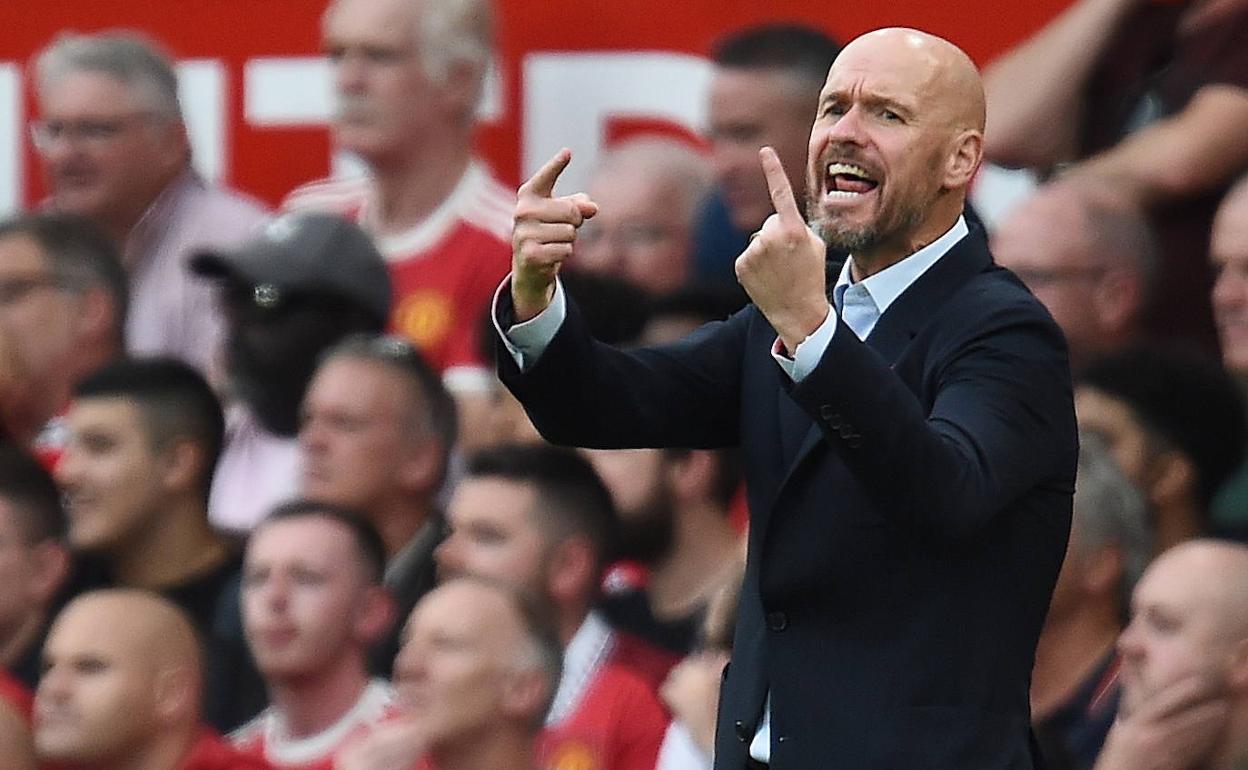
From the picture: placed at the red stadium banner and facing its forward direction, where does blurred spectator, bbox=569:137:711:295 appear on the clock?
The blurred spectator is roughly at 11 o'clock from the red stadium banner.

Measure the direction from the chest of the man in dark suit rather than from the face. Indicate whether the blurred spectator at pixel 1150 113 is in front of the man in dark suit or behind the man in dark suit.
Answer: behind

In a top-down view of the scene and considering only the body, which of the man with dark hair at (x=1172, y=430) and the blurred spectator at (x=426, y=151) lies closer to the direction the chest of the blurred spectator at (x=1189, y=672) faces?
the blurred spectator

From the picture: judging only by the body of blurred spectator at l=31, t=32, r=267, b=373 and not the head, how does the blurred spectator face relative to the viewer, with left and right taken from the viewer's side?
facing the viewer and to the left of the viewer

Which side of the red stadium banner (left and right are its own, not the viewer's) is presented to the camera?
front

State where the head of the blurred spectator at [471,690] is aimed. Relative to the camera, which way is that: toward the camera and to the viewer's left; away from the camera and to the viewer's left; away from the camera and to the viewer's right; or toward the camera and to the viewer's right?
toward the camera and to the viewer's left

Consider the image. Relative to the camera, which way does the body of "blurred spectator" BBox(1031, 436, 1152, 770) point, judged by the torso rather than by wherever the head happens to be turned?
to the viewer's left
